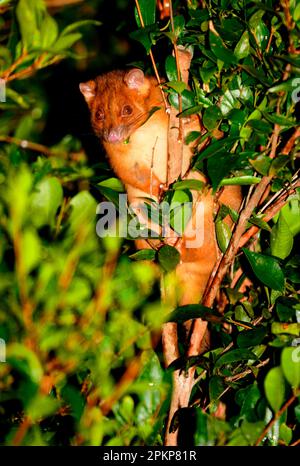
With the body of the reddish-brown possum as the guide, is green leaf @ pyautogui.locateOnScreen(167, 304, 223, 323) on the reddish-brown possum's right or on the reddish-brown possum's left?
on the reddish-brown possum's left

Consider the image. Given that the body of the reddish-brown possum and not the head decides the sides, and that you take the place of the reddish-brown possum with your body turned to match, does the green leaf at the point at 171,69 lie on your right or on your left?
on your left

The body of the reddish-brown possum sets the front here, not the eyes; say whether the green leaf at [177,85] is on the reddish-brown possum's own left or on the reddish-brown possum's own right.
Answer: on the reddish-brown possum's own left

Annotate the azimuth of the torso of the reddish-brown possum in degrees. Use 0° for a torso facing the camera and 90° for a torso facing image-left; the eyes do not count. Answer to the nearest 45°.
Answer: approximately 45°
